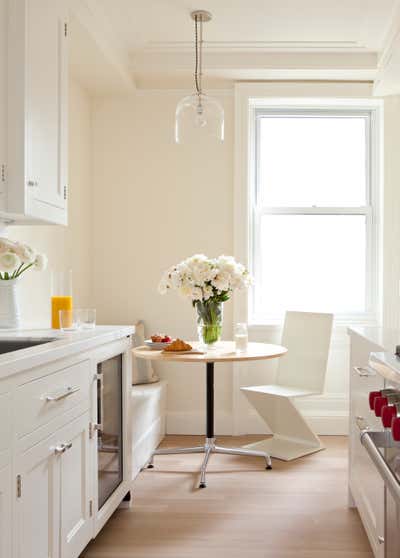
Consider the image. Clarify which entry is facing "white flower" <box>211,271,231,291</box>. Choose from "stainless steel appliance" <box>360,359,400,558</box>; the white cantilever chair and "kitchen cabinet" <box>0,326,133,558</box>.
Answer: the white cantilever chair

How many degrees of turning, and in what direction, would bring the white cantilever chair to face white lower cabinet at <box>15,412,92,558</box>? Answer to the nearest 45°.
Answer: approximately 45° to its left

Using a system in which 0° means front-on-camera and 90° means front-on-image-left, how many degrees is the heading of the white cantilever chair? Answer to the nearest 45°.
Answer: approximately 45°

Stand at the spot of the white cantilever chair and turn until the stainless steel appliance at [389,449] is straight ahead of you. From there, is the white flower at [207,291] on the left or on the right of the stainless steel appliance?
right

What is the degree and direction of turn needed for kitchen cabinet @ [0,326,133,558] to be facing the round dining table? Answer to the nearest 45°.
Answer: approximately 90° to its left

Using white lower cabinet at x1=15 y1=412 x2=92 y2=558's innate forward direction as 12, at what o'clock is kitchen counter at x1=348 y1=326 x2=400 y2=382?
The kitchen counter is roughly at 11 o'clock from the white lower cabinet.

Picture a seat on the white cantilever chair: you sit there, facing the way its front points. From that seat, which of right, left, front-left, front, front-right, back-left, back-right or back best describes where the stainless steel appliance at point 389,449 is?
front-left

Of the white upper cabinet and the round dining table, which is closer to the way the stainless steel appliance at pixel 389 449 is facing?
the white upper cabinet

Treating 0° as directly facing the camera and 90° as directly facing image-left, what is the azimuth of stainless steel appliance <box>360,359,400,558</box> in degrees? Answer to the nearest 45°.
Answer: approximately 45°

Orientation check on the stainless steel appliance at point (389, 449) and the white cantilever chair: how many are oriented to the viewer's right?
0

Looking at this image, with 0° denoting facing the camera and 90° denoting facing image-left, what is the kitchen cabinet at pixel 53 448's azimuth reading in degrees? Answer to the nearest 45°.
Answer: approximately 315°

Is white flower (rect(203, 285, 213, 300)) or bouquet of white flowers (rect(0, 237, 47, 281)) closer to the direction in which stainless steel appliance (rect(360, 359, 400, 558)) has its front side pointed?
the bouquet of white flowers
